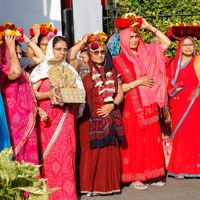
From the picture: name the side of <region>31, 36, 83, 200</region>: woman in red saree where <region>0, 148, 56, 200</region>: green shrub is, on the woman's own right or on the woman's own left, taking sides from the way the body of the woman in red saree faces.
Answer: on the woman's own right

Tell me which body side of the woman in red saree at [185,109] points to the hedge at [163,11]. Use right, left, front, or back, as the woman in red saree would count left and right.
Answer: back

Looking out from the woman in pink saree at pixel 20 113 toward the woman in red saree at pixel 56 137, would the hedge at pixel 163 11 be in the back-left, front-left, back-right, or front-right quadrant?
front-left

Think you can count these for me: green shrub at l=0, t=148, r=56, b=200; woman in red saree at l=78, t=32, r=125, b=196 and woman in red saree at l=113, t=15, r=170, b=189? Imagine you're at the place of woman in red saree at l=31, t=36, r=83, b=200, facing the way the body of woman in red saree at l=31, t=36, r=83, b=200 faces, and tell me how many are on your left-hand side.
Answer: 2

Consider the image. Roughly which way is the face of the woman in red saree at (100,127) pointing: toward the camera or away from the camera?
toward the camera

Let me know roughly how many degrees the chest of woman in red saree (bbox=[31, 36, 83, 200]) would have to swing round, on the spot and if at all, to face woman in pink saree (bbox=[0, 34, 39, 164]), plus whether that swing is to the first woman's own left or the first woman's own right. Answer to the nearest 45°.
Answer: approximately 90° to the first woman's own right

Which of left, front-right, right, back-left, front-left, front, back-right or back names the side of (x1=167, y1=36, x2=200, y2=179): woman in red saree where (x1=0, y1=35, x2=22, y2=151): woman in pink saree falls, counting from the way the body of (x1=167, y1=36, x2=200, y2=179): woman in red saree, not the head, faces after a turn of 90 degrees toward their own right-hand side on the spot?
front-left

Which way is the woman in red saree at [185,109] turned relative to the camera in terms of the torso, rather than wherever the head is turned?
toward the camera

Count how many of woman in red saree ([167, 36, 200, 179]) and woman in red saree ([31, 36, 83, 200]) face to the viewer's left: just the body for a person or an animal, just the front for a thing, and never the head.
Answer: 0

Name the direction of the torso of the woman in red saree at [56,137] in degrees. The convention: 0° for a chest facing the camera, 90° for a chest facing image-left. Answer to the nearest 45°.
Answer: approximately 315°

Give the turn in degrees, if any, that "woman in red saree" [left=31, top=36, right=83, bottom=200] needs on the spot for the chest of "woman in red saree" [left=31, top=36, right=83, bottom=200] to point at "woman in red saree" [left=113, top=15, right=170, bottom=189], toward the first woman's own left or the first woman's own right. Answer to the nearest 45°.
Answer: approximately 90° to the first woman's own left

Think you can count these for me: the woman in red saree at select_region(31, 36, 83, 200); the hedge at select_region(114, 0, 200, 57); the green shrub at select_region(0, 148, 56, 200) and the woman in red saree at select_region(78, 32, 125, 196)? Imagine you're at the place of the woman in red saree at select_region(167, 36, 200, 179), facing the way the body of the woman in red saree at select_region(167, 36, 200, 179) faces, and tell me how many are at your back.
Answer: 1

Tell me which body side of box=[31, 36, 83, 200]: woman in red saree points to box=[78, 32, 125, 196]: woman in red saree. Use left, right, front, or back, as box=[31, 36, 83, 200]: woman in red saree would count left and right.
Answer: left
